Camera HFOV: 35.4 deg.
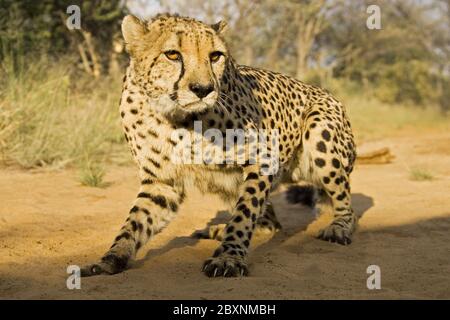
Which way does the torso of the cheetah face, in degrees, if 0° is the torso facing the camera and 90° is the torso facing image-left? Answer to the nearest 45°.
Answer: approximately 45°

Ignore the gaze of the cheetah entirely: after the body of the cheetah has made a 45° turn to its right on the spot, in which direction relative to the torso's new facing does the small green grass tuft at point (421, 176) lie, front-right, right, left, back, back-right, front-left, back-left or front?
back-right

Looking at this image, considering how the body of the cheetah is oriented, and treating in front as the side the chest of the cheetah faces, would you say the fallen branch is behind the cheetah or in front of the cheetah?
behind
